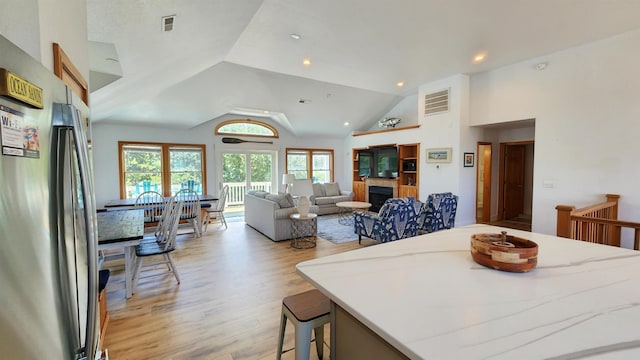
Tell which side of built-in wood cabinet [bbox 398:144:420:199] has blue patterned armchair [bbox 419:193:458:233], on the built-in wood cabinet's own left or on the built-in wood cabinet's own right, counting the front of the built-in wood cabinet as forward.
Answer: on the built-in wood cabinet's own left

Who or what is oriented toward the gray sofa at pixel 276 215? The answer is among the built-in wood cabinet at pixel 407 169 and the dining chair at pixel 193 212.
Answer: the built-in wood cabinet

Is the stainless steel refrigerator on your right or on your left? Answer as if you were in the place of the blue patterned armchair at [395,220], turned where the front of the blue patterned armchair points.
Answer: on your left

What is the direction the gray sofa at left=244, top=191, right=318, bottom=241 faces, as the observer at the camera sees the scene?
facing away from the viewer and to the right of the viewer

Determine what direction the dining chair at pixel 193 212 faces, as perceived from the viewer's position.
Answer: facing away from the viewer and to the left of the viewer
